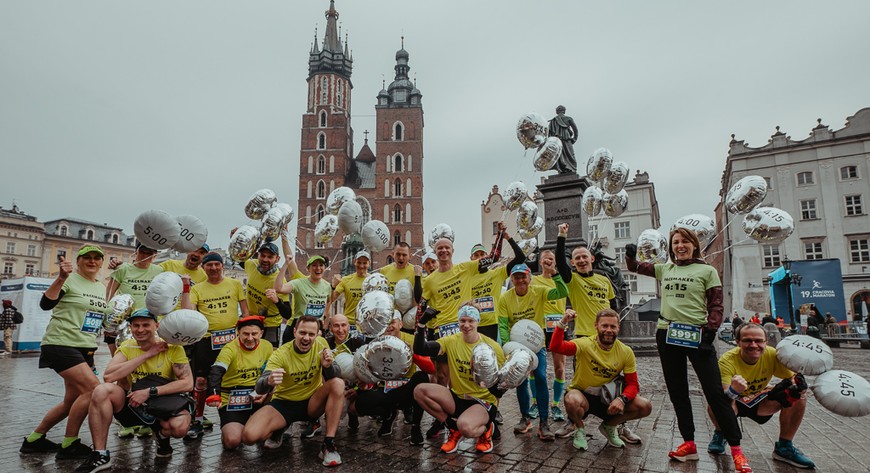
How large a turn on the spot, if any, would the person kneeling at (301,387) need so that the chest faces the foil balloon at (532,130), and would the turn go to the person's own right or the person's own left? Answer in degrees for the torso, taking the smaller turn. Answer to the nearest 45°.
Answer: approximately 135° to the person's own left

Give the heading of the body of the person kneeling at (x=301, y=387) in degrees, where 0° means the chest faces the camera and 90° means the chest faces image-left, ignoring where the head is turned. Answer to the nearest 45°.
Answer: approximately 0°

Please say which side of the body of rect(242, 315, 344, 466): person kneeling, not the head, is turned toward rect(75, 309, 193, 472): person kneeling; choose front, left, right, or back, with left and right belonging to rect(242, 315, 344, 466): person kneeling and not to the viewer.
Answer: right

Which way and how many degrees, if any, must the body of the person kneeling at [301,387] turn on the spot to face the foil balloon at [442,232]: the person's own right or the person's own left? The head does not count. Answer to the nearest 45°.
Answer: approximately 135° to the person's own left

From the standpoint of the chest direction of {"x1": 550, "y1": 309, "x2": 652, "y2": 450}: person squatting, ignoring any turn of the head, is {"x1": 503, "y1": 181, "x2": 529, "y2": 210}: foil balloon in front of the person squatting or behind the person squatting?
behind

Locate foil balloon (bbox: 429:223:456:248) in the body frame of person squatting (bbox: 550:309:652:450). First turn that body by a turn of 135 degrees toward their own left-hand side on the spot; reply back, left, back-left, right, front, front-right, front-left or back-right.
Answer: left

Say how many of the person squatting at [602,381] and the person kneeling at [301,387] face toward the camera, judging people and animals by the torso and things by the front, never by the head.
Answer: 2

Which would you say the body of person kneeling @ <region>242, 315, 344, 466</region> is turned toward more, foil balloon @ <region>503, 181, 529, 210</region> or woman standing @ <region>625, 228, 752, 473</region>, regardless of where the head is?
the woman standing

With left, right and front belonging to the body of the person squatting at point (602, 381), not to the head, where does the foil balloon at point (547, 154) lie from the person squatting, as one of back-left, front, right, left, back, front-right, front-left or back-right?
back

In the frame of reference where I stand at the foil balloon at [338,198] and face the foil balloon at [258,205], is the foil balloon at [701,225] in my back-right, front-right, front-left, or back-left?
back-left

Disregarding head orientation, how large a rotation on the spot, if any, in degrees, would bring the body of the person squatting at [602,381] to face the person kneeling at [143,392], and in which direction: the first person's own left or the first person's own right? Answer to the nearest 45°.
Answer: approximately 90° to the first person's own right

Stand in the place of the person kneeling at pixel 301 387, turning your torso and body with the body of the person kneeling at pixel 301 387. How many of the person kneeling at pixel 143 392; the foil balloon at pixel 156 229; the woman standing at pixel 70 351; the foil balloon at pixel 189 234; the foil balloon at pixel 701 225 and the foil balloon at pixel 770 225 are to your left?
2
